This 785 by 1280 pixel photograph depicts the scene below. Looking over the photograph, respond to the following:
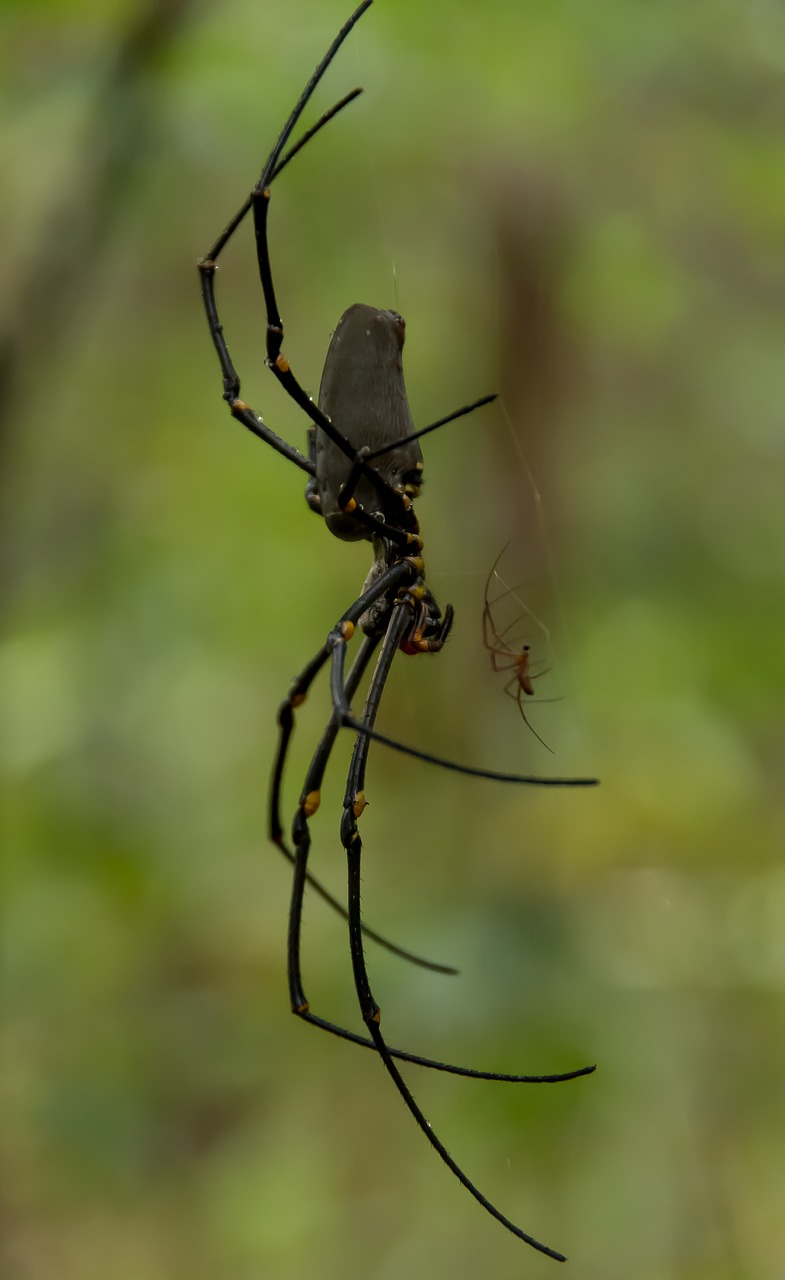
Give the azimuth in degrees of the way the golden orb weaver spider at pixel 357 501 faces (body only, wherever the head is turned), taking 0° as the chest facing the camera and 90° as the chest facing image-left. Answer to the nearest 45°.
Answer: approximately 270°
